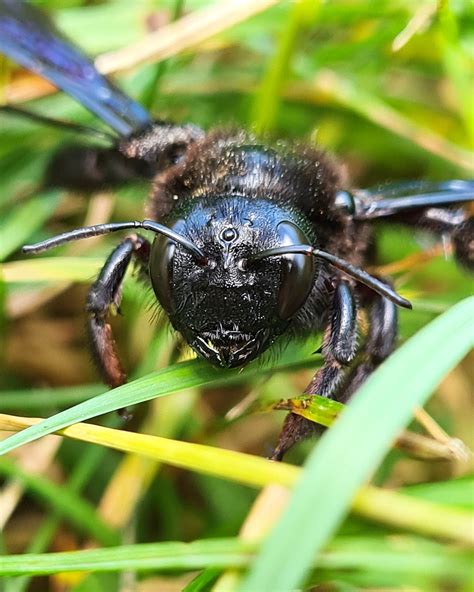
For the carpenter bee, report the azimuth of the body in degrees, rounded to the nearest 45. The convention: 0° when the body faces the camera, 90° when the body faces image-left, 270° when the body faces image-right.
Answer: approximately 0°

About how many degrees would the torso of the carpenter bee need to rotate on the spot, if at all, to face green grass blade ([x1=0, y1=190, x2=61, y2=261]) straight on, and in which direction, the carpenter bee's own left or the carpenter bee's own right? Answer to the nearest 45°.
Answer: approximately 135° to the carpenter bee's own right
